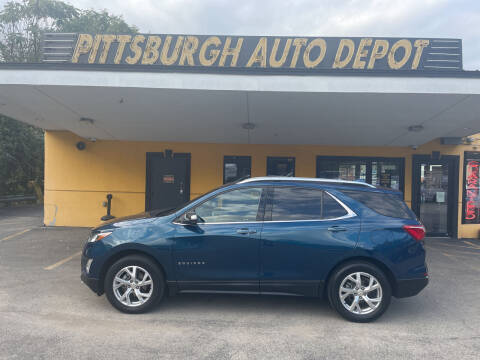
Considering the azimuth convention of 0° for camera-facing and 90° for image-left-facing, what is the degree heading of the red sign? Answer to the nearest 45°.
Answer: approximately 0°

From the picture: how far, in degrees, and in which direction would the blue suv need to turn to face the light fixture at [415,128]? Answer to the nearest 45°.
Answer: approximately 135° to its right

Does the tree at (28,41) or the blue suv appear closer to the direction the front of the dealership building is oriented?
the blue suv

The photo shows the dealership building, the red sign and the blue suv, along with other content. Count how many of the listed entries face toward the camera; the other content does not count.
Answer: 2

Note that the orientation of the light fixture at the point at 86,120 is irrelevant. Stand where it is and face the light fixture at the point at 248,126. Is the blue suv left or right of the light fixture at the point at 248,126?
right

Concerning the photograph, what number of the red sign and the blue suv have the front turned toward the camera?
1

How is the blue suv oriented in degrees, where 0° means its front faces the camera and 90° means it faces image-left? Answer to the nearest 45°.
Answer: approximately 90°

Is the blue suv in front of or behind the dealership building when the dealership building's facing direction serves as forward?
in front

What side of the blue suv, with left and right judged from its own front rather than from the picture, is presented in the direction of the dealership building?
right

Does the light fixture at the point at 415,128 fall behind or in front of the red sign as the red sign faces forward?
in front

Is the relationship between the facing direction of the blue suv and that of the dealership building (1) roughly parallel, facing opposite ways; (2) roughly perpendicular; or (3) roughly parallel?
roughly perpendicular

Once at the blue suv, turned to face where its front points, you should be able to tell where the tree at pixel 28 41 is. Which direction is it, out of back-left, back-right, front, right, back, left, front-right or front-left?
front-right

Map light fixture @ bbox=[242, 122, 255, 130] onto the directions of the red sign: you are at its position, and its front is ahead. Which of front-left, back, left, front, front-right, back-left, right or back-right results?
front-right

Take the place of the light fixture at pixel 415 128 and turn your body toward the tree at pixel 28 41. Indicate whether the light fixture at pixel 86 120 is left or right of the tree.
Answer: left

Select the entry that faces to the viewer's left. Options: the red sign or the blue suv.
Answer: the blue suv

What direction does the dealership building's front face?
toward the camera

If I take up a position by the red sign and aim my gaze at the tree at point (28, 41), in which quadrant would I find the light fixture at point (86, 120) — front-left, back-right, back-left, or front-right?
front-left
